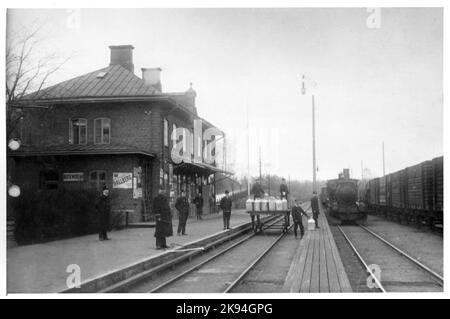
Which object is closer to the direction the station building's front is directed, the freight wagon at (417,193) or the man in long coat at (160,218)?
the freight wagon

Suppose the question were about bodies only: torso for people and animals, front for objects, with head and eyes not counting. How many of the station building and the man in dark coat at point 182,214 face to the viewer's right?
1

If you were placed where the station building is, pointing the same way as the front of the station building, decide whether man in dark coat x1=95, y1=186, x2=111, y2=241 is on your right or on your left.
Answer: on your right

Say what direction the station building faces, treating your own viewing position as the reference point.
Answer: facing to the right of the viewer

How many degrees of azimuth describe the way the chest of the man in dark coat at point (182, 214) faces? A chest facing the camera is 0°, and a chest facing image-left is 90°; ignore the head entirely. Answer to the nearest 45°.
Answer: approximately 0°

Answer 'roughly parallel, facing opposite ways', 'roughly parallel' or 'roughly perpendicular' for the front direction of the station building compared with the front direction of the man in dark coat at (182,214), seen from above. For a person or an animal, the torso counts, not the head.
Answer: roughly perpendicular

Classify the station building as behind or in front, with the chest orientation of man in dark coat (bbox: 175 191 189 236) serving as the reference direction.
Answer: behind

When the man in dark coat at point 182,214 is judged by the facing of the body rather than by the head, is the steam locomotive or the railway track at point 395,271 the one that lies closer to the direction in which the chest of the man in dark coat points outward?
the railway track

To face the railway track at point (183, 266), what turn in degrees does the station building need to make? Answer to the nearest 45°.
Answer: approximately 90° to its right
